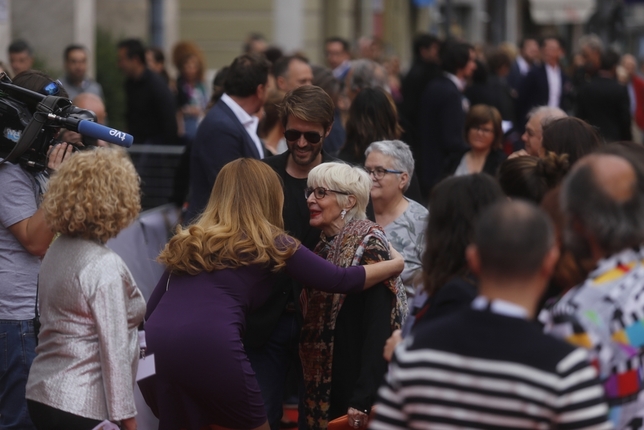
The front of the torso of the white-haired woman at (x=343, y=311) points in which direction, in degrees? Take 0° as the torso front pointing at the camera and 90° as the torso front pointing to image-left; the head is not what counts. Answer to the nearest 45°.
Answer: approximately 45°

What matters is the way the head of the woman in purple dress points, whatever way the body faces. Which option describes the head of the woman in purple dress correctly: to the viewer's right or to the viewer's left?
to the viewer's right

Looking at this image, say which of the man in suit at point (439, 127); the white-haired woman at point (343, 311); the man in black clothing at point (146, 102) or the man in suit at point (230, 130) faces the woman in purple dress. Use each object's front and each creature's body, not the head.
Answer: the white-haired woman

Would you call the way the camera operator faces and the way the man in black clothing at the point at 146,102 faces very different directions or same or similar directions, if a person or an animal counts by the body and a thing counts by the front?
very different directions

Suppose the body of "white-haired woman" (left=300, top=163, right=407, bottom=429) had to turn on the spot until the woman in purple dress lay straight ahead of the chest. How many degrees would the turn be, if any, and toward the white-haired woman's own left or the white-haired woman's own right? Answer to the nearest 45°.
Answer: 0° — they already face them

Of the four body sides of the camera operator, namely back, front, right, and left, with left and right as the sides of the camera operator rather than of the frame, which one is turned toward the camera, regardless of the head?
right

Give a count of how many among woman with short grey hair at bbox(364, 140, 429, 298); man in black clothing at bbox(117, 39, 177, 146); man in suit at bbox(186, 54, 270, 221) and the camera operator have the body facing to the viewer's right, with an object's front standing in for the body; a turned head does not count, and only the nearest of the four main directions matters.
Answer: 2

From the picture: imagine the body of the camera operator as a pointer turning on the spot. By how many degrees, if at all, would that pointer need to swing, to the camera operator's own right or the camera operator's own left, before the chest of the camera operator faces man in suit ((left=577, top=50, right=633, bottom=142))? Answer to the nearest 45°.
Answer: approximately 45° to the camera operator's own left

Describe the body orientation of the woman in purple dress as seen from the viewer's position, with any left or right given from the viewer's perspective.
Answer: facing away from the viewer and to the right of the viewer

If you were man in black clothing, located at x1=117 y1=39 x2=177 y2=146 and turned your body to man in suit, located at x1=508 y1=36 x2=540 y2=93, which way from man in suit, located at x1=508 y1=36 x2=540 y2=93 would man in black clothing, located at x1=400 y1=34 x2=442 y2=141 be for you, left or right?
right

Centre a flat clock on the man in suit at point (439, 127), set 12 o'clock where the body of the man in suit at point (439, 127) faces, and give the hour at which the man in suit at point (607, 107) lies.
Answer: the man in suit at point (607, 107) is roughly at 10 o'clock from the man in suit at point (439, 127).
